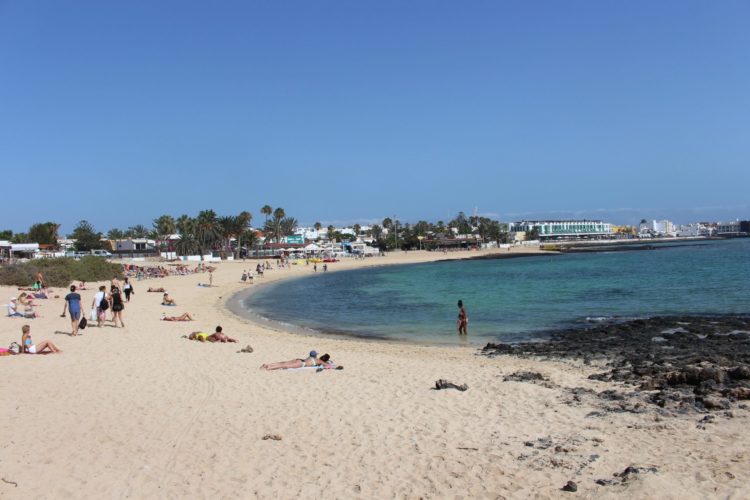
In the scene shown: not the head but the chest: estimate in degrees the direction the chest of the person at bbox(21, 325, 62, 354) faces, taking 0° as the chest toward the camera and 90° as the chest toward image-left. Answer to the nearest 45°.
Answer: approximately 270°

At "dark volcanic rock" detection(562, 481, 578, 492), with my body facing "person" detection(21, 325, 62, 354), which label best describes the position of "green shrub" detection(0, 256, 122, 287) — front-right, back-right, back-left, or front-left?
front-right

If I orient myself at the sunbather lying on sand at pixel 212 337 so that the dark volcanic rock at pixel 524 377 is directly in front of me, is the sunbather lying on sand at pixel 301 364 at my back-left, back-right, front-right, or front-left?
front-right

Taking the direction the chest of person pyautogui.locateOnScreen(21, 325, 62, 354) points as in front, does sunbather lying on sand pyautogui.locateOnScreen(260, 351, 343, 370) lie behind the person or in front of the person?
in front

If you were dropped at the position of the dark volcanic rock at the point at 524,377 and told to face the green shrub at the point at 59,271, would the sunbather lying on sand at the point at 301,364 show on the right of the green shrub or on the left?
left

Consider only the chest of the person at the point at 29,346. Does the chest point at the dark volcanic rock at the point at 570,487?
no

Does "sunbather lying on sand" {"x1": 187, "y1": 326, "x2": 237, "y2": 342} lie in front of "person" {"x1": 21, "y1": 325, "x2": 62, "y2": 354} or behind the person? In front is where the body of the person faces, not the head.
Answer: in front

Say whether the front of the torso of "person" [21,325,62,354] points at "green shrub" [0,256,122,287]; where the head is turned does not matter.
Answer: no

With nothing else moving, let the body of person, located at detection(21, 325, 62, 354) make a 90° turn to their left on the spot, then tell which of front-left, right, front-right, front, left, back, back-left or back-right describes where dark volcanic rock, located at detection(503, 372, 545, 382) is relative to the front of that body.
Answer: back-right
